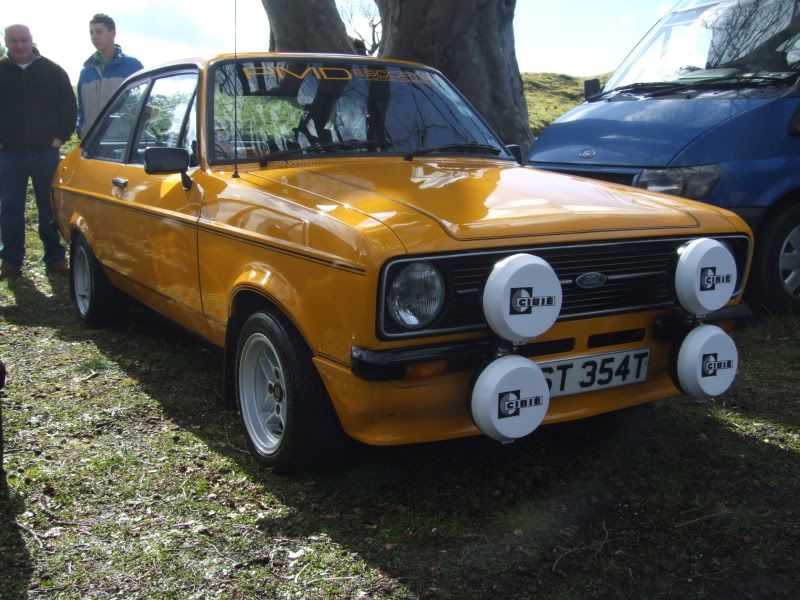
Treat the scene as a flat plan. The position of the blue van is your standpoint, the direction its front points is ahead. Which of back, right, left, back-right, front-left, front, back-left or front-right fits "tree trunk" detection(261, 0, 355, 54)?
right

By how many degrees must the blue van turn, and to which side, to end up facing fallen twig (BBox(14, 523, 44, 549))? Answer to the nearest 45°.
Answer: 0° — it already faces it

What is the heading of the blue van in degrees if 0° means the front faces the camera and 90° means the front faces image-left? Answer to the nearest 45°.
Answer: approximately 45°

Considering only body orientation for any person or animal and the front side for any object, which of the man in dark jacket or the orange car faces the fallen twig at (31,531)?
the man in dark jacket

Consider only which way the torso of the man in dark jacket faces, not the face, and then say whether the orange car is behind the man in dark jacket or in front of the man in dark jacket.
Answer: in front

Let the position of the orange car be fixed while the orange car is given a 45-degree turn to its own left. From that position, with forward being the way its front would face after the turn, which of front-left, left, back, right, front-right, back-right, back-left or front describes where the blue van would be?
front-left

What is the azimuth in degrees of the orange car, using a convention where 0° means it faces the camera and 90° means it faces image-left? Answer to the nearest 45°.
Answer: approximately 315°

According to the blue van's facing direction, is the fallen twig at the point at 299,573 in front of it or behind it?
in front

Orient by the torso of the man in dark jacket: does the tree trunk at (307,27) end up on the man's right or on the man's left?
on the man's left

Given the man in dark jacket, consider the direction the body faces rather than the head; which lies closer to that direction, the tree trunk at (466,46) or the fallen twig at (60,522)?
the fallen twig

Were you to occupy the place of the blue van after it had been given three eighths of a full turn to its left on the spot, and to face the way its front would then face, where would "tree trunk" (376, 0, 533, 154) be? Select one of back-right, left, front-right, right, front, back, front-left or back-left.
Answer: back-left

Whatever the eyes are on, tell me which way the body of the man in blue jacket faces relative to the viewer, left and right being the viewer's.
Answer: facing the viewer and to the left of the viewer

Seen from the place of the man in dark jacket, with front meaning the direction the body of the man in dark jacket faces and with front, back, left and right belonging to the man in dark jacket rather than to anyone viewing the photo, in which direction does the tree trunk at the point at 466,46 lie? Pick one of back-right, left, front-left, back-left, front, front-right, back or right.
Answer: left

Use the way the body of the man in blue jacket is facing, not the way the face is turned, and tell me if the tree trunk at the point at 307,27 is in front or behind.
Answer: behind

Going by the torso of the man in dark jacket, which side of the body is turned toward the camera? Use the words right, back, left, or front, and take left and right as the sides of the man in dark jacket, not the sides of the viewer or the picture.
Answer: front

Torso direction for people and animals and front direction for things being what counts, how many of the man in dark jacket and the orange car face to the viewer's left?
0

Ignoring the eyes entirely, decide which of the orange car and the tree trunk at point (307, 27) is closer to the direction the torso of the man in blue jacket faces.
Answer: the orange car

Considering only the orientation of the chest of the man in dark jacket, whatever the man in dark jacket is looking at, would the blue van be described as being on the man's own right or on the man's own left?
on the man's own left
